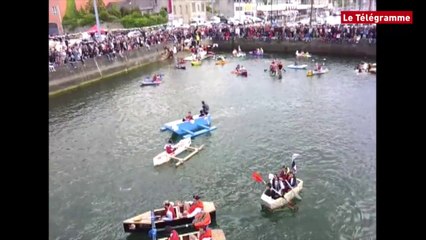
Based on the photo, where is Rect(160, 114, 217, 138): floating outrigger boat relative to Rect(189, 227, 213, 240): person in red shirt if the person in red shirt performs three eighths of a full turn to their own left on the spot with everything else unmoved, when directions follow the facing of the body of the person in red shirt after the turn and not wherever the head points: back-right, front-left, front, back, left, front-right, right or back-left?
back-left

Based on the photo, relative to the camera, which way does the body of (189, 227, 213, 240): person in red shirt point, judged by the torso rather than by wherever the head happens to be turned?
to the viewer's left

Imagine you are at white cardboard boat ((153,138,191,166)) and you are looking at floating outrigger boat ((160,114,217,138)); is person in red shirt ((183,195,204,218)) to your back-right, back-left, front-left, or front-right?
back-right
